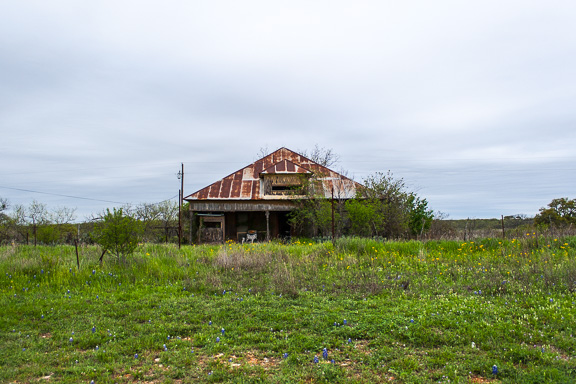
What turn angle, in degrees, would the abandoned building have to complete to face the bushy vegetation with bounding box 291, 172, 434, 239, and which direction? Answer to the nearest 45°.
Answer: approximately 45° to its left

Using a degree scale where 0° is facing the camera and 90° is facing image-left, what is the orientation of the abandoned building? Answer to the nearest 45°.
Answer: approximately 0°

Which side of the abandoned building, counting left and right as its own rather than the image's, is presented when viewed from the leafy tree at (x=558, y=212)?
left

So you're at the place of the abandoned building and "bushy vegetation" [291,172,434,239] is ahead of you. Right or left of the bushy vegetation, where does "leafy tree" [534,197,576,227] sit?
left

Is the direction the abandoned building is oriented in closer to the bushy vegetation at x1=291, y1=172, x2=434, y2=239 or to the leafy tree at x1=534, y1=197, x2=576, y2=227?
the bushy vegetation

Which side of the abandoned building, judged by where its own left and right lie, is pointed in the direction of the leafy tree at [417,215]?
left

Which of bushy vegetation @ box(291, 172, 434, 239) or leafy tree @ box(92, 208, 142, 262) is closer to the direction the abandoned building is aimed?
the leafy tree
